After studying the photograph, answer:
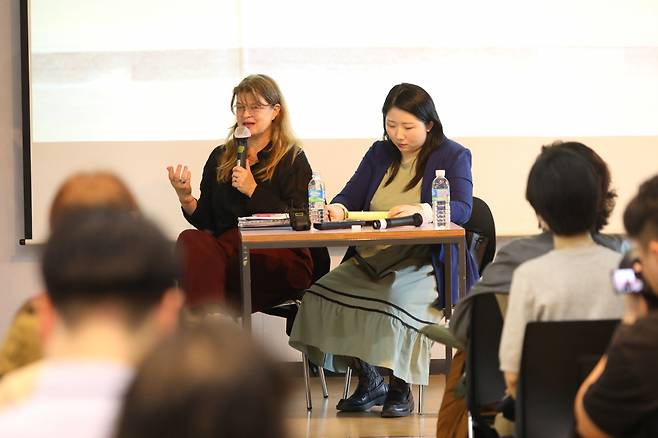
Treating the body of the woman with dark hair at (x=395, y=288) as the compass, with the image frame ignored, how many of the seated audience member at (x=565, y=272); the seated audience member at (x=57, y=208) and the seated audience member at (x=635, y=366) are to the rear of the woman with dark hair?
0

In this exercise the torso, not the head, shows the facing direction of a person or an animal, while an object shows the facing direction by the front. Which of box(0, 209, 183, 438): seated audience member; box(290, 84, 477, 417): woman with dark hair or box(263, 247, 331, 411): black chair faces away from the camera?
the seated audience member

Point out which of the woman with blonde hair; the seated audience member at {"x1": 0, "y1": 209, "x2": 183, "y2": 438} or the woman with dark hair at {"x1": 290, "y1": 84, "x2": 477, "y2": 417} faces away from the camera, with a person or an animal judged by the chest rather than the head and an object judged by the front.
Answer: the seated audience member

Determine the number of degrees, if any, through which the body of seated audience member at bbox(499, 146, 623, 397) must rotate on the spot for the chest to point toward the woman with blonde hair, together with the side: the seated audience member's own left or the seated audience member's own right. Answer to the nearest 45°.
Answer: approximately 45° to the seated audience member's own left

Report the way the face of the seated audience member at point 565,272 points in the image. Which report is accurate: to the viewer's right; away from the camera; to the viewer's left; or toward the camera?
away from the camera

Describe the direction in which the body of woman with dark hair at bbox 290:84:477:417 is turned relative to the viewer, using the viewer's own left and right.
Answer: facing the viewer and to the left of the viewer

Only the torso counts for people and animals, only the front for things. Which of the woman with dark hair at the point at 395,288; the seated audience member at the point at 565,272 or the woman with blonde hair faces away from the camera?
the seated audience member

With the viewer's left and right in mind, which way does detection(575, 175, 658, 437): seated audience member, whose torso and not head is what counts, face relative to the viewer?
facing away from the viewer and to the left of the viewer

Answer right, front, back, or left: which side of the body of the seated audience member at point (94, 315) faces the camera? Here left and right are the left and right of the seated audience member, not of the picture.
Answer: back

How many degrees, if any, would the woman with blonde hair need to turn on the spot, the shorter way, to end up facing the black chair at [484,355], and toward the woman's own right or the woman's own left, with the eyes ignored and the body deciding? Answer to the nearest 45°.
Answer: approximately 45° to the woman's own left

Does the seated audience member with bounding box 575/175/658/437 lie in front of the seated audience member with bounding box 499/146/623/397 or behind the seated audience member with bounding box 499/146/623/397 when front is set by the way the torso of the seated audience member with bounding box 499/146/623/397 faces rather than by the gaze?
behind

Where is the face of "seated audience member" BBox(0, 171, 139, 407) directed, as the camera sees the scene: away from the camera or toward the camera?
away from the camera

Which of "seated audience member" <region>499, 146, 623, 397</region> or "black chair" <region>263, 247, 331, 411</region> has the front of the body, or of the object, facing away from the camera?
the seated audience member

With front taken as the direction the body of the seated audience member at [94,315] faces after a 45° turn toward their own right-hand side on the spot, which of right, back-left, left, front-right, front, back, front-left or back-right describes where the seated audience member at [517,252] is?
front

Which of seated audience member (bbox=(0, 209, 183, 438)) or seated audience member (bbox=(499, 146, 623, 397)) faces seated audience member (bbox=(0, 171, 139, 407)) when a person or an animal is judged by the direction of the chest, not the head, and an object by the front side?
seated audience member (bbox=(0, 209, 183, 438))

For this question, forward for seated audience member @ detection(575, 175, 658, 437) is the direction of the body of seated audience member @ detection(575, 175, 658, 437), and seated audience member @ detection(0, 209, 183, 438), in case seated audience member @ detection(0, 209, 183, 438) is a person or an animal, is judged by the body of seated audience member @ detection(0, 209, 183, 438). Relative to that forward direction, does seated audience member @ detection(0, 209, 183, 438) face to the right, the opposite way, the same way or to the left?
the same way

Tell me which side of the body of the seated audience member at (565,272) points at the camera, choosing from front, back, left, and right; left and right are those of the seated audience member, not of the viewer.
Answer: back

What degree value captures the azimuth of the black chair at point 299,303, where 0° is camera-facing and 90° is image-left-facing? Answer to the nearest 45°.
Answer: approximately 45°
